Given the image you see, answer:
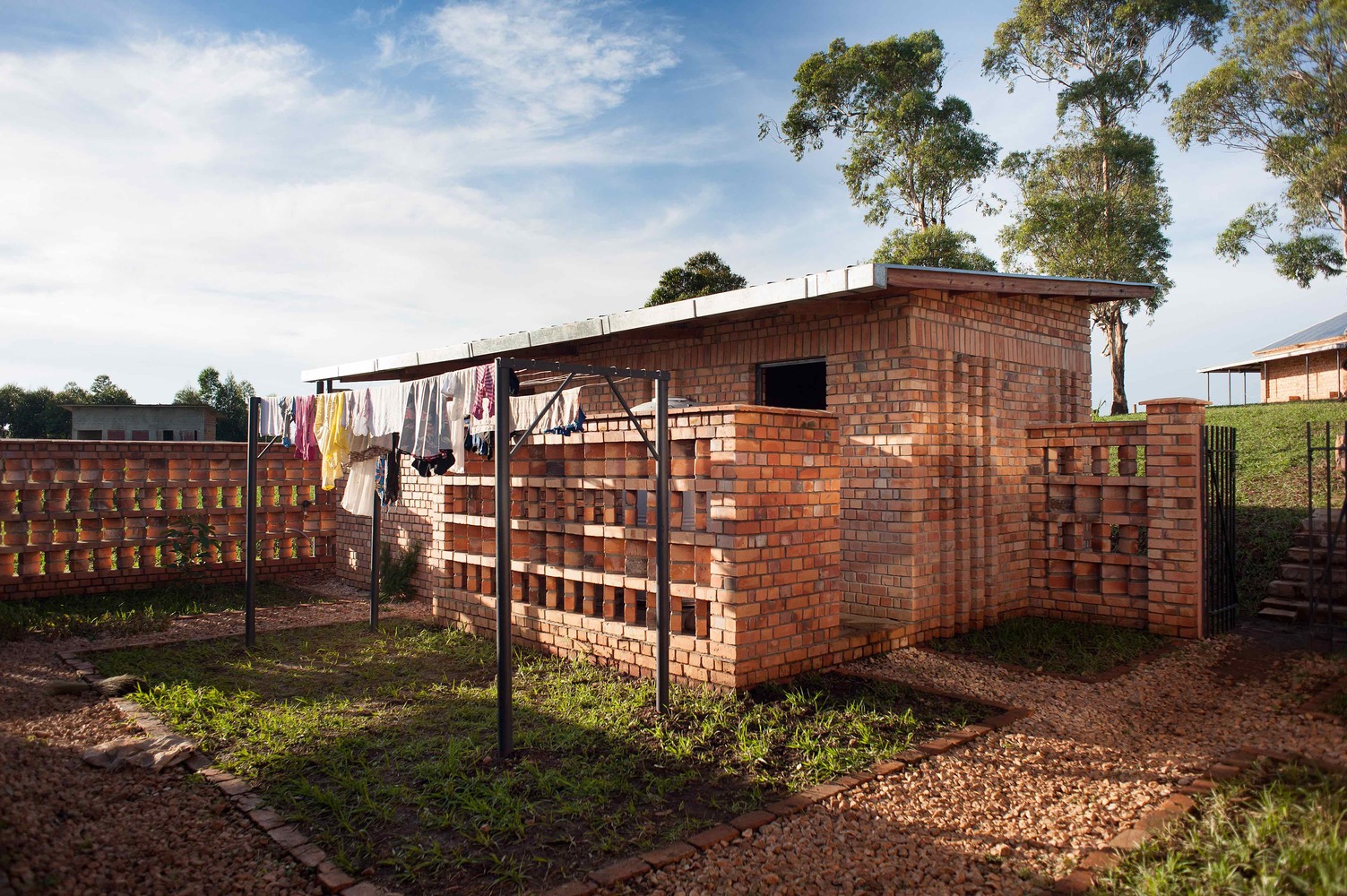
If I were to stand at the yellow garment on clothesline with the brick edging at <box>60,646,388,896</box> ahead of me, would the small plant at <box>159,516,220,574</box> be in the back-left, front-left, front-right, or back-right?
back-right
